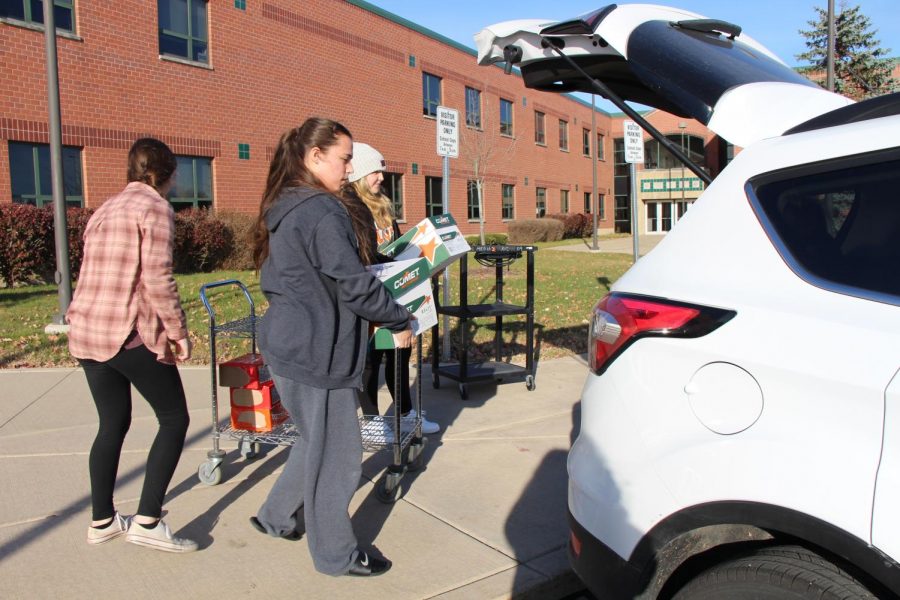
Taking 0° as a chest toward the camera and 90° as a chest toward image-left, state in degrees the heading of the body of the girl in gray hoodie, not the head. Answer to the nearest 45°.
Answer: approximately 270°

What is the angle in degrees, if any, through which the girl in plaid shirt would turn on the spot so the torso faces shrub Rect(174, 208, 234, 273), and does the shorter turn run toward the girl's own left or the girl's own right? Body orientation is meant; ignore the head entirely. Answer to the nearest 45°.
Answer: approximately 45° to the girl's own left

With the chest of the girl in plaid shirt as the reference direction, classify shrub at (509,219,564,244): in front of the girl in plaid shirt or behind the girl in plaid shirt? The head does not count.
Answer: in front

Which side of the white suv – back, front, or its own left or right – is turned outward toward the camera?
right

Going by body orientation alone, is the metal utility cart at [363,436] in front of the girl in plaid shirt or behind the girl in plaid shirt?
in front

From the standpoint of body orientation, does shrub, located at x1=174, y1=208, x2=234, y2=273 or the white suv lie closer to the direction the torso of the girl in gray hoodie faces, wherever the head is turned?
the white suv

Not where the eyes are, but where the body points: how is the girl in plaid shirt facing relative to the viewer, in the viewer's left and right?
facing away from the viewer and to the right of the viewer

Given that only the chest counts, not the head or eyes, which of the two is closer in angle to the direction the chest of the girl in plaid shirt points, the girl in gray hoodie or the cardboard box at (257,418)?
the cardboard box

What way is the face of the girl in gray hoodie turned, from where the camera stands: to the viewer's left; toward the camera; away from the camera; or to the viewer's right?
to the viewer's right

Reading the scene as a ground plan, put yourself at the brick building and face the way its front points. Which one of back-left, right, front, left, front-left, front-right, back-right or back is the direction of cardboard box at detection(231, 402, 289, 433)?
front-right

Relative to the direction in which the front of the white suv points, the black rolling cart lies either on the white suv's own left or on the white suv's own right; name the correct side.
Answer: on the white suv's own left

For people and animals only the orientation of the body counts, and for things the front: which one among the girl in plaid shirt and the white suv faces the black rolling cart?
the girl in plaid shirt

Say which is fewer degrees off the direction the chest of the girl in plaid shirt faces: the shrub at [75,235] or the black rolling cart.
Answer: the black rolling cart
